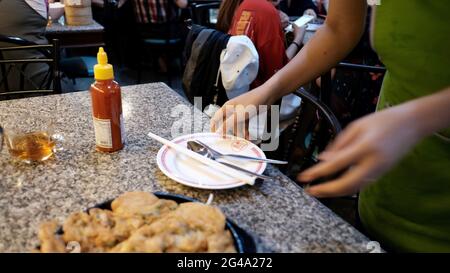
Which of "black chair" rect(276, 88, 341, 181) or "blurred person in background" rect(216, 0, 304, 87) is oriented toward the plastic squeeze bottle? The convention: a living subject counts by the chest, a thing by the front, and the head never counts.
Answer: the black chair

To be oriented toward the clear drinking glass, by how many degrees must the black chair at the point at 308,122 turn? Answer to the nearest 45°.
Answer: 0° — it already faces it

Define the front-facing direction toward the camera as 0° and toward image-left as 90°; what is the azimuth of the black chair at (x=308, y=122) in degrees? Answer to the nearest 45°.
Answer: approximately 45°

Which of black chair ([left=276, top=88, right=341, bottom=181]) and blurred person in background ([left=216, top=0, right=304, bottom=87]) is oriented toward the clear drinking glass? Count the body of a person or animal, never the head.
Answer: the black chair

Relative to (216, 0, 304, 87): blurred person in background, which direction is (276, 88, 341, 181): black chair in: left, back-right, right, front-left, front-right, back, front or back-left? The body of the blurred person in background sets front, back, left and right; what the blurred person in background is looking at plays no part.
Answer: back-right

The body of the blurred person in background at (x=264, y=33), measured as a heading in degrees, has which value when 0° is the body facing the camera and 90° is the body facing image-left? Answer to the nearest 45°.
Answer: approximately 225°

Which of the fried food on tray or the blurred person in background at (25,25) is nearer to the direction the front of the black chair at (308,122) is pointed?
the fried food on tray

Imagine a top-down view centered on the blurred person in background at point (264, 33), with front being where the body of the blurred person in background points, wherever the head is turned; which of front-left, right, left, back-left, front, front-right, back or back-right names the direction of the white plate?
back-right
